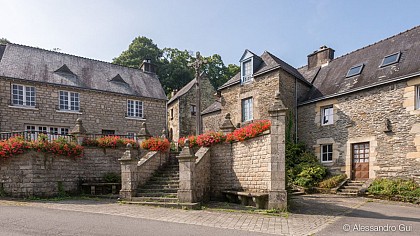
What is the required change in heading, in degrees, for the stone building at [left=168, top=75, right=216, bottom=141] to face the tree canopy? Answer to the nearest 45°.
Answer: approximately 135° to its right

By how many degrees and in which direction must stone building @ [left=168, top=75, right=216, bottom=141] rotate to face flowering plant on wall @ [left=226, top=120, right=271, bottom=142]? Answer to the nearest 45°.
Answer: approximately 45° to its left

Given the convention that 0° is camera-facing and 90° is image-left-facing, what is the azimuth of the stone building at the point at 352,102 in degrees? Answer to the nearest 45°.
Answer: approximately 45°

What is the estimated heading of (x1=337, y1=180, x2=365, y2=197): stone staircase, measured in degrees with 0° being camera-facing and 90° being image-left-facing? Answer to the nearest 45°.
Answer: approximately 45°

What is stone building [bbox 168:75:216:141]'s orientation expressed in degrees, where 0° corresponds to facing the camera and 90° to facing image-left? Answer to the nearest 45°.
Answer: approximately 45°

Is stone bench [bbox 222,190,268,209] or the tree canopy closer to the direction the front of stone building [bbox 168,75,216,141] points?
the stone bench

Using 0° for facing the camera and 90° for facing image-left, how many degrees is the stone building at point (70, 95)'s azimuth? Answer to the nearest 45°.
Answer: approximately 315°

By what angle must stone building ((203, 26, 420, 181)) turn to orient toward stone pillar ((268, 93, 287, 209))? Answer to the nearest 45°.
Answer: approximately 45° to its left
